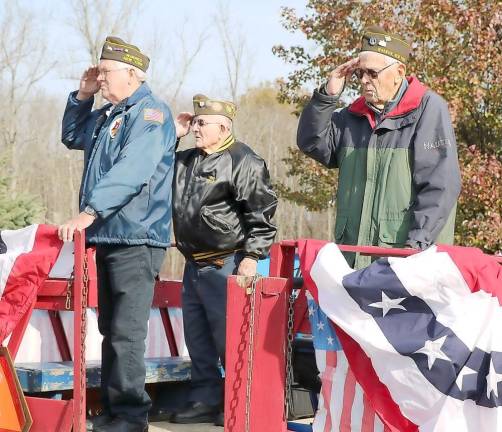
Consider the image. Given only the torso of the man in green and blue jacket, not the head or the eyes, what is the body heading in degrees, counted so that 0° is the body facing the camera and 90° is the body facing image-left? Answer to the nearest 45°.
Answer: approximately 45°

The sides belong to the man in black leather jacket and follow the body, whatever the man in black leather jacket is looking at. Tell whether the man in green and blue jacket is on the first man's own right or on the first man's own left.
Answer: on the first man's own left

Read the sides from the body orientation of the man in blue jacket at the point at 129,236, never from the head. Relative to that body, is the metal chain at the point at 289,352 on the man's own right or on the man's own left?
on the man's own left

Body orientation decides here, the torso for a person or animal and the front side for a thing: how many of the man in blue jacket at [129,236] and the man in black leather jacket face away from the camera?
0

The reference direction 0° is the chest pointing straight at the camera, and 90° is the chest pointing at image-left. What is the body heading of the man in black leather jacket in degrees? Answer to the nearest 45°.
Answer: approximately 45°

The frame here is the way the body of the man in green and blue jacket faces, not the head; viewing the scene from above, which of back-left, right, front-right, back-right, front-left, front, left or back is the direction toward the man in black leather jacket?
right

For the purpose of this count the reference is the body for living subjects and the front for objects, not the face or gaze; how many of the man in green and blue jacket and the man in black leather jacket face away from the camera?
0
